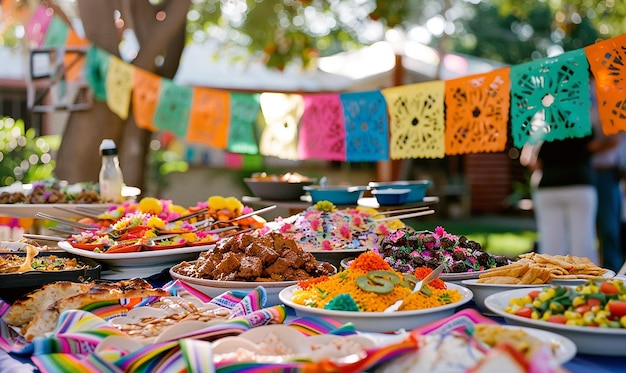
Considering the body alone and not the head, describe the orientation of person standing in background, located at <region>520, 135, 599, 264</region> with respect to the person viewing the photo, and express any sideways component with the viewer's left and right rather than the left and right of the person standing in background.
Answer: facing away from the viewer

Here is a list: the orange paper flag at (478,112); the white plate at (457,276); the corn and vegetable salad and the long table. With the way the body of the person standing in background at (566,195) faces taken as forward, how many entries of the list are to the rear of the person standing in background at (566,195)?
4

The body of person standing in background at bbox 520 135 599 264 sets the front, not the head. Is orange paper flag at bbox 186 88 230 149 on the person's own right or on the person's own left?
on the person's own left

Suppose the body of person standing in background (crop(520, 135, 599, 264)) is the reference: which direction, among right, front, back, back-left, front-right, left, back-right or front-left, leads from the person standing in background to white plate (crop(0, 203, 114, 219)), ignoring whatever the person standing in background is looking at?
back-left

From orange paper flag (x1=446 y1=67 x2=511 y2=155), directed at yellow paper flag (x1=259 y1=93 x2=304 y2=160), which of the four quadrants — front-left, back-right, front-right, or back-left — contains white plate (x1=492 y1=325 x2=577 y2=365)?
back-left

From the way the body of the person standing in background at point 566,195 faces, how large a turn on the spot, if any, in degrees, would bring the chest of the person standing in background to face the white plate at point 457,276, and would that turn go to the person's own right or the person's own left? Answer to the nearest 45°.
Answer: approximately 180°

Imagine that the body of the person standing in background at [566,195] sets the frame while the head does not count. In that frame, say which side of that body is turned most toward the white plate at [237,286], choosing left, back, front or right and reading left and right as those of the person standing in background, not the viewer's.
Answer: back

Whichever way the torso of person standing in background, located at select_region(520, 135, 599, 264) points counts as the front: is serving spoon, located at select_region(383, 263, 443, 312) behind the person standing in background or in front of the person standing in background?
behind
